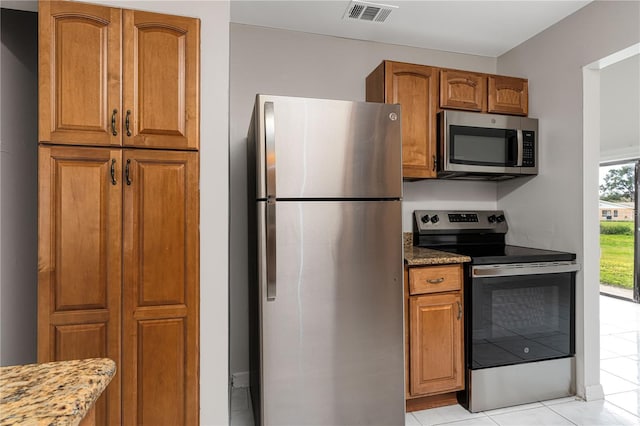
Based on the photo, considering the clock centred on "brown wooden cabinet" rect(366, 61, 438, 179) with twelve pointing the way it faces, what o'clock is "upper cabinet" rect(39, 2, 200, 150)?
The upper cabinet is roughly at 3 o'clock from the brown wooden cabinet.

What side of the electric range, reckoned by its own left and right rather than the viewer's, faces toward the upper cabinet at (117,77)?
right

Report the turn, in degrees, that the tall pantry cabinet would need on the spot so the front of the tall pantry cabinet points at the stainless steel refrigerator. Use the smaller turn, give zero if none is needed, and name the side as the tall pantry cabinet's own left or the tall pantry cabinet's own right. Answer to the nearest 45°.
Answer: approximately 90° to the tall pantry cabinet's own left

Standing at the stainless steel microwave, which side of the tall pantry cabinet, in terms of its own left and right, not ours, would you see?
left

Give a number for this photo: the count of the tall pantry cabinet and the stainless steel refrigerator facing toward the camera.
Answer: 2

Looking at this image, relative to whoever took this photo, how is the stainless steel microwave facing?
facing the viewer and to the right of the viewer

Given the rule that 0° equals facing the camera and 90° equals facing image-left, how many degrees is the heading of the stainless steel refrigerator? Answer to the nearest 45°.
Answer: approximately 0°

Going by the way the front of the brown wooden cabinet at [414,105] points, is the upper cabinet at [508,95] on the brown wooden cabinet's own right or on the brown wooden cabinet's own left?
on the brown wooden cabinet's own left

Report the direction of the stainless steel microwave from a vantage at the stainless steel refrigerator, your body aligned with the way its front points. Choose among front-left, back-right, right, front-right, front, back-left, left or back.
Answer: back-left

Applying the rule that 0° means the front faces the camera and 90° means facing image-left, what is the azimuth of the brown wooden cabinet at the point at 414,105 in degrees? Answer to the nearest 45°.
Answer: approximately 315°

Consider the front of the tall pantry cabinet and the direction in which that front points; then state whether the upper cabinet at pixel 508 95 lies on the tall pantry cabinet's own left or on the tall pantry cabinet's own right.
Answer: on the tall pantry cabinet's own left
